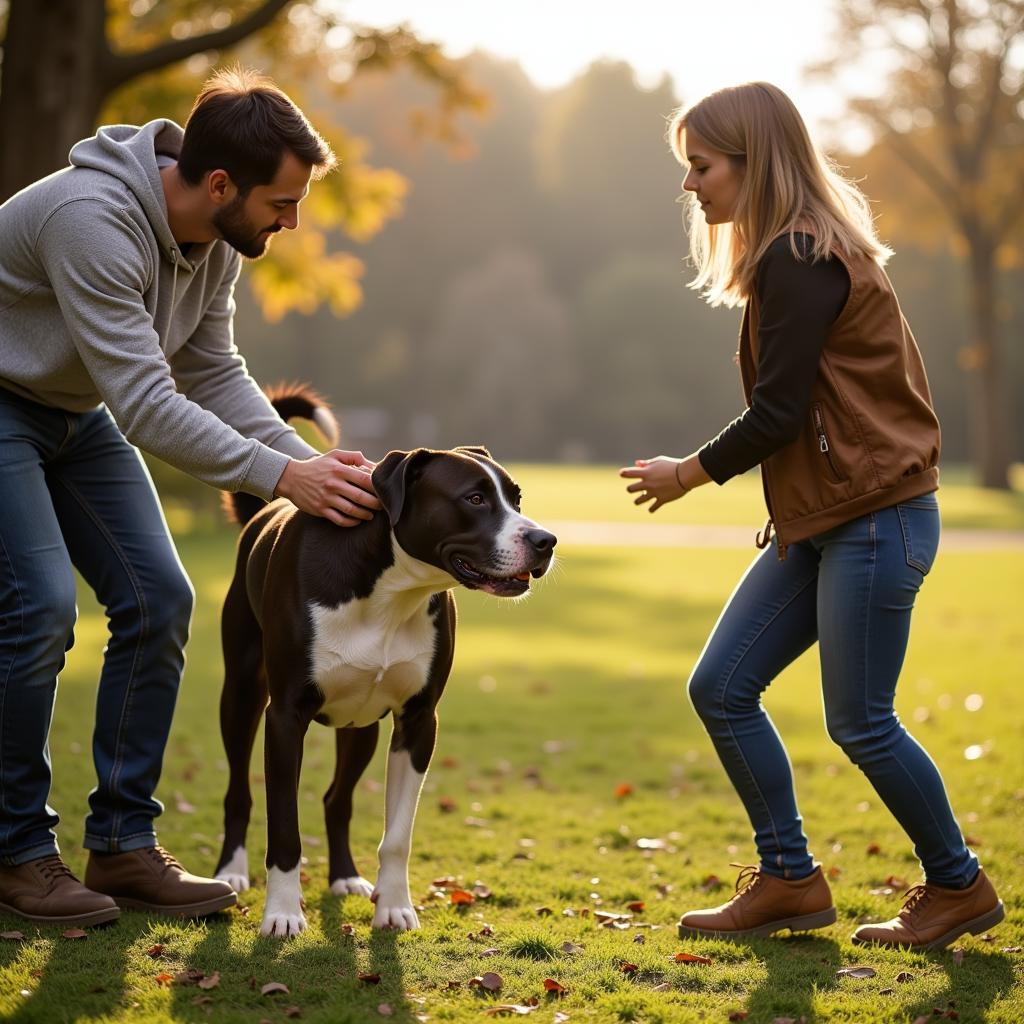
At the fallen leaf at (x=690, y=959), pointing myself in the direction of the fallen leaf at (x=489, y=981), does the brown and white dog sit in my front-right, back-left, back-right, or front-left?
front-right

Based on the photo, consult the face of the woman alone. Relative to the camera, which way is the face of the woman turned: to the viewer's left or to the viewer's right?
to the viewer's left

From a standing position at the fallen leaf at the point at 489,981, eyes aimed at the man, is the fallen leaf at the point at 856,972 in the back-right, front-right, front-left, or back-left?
back-right

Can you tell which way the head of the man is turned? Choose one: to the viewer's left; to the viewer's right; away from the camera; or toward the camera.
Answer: to the viewer's right

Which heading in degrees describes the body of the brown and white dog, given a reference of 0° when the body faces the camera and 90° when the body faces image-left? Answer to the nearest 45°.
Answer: approximately 315°

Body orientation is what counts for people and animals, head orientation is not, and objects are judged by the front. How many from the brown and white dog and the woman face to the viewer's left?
1

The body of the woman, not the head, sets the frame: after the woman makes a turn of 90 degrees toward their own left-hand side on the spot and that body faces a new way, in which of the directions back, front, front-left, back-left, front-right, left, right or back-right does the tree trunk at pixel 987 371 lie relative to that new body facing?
back

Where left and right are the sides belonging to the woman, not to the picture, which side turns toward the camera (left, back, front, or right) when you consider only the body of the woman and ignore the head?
left

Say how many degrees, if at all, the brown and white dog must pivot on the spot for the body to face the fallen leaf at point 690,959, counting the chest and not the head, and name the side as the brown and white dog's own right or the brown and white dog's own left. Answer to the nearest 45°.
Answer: approximately 45° to the brown and white dog's own left

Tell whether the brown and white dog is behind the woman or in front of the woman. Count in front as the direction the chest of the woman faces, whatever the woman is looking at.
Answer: in front

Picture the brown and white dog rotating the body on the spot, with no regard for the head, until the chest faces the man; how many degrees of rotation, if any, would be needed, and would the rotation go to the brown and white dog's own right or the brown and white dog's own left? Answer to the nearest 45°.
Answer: approximately 135° to the brown and white dog's own right
